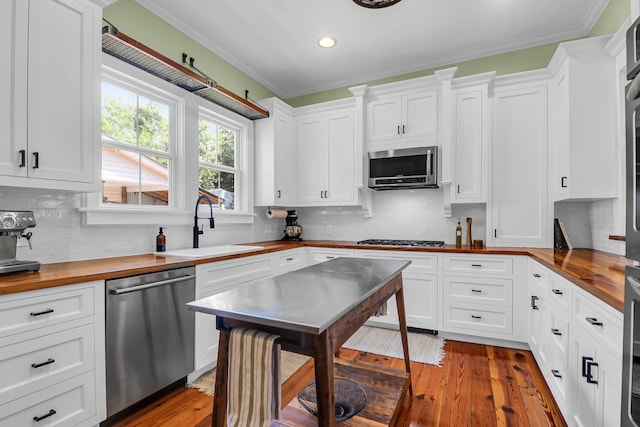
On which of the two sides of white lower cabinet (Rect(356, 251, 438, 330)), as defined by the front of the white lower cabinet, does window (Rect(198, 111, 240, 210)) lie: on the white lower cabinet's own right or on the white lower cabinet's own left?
on the white lower cabinet's own right

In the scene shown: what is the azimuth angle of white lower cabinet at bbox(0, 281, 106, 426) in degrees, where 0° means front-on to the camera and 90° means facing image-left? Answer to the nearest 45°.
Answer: approximately 315°

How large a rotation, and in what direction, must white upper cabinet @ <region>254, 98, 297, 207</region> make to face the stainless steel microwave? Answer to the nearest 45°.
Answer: approximately 45° to its left

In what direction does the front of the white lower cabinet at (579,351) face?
to the viewer's left

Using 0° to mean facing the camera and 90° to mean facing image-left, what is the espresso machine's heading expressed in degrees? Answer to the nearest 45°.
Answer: approximately 315°

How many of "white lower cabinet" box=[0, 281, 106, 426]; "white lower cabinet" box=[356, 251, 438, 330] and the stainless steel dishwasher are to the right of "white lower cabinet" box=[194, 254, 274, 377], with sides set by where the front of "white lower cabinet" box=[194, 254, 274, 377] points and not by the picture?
2

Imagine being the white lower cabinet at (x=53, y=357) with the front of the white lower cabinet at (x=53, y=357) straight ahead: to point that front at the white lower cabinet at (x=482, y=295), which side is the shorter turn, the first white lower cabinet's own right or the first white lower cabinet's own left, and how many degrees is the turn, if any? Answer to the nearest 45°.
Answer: approximately 45° to the first white lower cabinet's own left

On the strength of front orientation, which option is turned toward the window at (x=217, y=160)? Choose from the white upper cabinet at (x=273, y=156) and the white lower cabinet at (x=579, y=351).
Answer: the white lower cabinet
